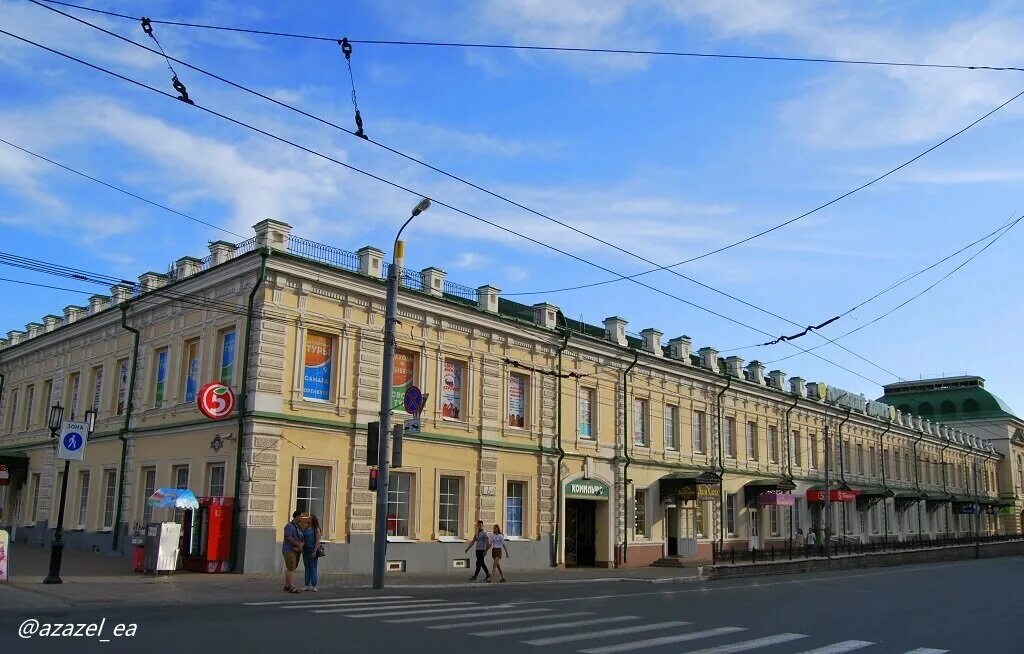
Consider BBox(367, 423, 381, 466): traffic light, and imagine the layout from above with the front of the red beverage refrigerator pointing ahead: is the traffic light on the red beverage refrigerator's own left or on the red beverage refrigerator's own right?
on the red beverage refrigerator's own left

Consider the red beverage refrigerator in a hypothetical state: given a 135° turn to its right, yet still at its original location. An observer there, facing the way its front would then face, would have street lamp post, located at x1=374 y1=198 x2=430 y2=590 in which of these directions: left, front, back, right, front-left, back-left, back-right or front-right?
back-right

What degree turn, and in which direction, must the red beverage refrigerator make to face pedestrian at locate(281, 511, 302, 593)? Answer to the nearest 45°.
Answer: approximately 90° to its left

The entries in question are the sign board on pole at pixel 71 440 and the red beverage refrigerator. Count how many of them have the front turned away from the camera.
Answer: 0

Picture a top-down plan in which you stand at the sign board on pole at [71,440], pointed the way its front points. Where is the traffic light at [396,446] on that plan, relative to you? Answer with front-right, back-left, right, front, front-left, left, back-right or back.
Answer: left

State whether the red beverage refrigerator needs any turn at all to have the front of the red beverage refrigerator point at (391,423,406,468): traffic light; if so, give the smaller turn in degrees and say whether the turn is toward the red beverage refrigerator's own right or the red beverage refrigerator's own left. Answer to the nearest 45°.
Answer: approximately 90° to the red beverage refrigerator's own left

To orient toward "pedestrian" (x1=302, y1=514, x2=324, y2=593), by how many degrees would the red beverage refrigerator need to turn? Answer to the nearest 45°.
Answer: approximately 90° to its left

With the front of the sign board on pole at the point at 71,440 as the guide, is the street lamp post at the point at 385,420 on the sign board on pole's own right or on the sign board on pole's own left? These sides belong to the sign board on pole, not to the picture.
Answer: on the sign board on pole's own left

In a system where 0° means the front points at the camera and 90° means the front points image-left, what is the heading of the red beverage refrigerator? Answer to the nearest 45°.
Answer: approximately 45°

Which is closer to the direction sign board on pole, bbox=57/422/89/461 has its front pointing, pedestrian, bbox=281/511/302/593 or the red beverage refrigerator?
the pedestrian

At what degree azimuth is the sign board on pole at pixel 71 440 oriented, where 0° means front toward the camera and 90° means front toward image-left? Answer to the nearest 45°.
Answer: approximately 0°
